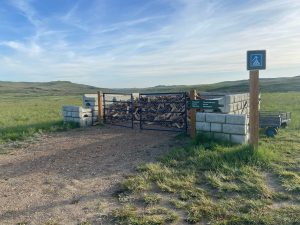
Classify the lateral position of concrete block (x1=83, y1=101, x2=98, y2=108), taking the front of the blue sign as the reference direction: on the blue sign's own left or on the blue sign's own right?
on the blue sign's own right

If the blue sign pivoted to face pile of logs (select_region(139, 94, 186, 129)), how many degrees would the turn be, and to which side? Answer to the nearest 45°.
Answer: approximately 135° to its right

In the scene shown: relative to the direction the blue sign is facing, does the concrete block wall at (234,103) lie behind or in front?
behind

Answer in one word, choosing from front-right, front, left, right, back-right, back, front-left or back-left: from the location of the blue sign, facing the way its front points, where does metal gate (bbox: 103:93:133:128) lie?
back-right

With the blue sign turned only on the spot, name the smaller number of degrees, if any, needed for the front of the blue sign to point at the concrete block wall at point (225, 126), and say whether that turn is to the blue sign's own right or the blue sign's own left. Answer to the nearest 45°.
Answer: approximately 135° to the blue sign's own right

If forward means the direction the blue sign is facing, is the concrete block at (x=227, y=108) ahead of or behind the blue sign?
behind

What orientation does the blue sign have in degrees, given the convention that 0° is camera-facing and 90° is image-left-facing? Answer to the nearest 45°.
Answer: approximately 0°

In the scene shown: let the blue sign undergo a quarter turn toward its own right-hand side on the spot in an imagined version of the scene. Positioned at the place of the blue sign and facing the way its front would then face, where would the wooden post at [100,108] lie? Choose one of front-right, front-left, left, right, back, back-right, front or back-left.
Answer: front-right

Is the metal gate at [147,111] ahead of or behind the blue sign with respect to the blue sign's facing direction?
behind

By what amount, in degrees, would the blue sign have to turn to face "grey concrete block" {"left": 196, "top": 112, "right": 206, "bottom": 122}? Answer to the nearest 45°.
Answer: approximately 135° to its right
